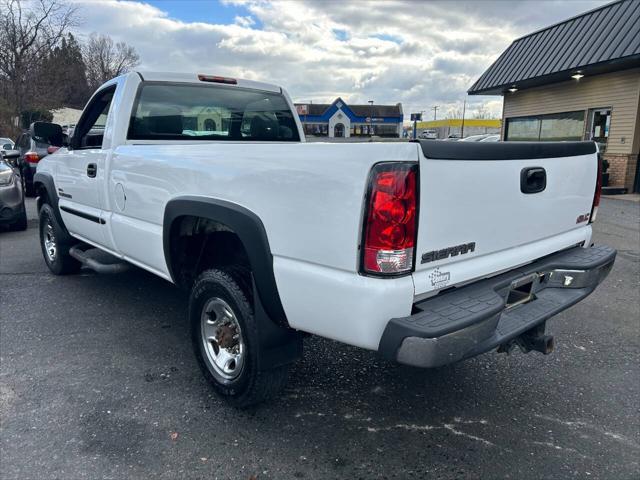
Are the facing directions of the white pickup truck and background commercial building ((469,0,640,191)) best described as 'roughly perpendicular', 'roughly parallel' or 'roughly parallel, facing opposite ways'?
roughly perpendicular

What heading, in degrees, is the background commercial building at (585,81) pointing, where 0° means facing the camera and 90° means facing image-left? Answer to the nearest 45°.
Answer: approximately 45°

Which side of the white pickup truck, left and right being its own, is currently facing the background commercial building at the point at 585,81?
right

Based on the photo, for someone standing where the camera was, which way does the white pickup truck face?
facing away from the viewer and to the left of the viewer

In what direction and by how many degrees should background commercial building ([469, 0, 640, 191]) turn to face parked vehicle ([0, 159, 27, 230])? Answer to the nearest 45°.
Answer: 0° — it already faces it

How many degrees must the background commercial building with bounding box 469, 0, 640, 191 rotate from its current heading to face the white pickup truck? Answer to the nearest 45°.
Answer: approximately 45° to its left

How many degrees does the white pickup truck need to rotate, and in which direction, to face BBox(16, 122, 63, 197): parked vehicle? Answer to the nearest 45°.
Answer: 0° — it already faces it

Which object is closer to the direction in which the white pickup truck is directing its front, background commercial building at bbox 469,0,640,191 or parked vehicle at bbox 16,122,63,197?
the parked vehicle

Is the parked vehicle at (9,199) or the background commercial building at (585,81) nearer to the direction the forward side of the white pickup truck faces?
the parked vehicle
